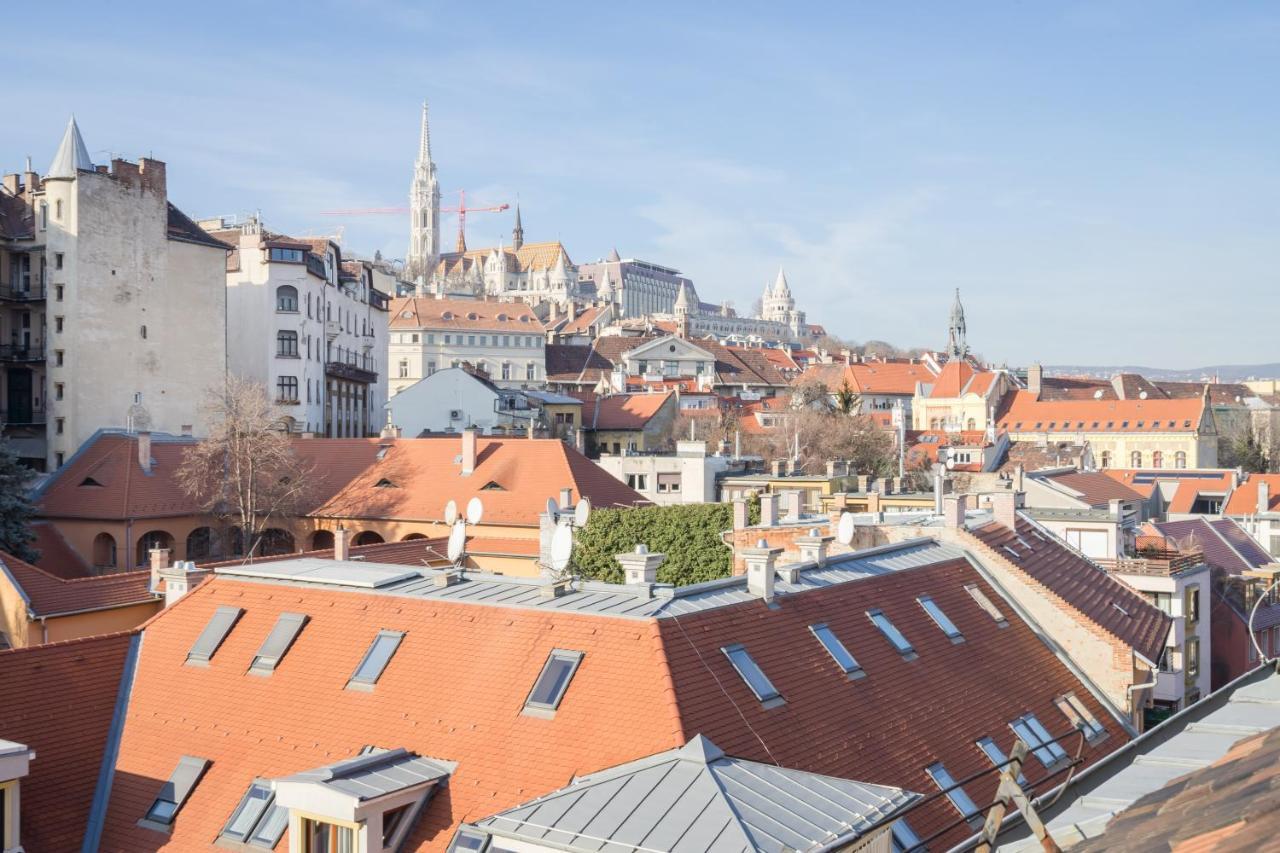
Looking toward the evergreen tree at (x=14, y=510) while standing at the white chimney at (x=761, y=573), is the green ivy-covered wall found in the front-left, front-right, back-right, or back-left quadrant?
front-right

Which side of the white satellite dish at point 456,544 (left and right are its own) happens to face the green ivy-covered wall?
back

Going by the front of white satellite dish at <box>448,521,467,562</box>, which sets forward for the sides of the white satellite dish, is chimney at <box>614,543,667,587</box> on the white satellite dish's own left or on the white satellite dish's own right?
on the white satellite dish's own left

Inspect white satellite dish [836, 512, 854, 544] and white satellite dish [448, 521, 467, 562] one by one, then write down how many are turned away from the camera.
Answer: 0

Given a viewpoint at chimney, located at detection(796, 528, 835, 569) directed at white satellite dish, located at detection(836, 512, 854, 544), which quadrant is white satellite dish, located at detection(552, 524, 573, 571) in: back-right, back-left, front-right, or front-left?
back-left

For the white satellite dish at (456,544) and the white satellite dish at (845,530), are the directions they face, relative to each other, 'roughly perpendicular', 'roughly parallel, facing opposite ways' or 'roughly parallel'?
roughly parallel

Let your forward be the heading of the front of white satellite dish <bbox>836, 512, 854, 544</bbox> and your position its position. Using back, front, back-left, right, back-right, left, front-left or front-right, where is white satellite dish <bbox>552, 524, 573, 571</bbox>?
front

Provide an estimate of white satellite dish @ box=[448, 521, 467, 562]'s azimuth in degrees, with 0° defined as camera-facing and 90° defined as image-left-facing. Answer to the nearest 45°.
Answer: approximately 45°

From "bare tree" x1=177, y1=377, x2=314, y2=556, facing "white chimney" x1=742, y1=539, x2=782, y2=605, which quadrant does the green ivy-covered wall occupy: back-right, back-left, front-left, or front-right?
front-left

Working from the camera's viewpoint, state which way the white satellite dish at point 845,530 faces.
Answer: facing the viewer and to the left of the viewer
